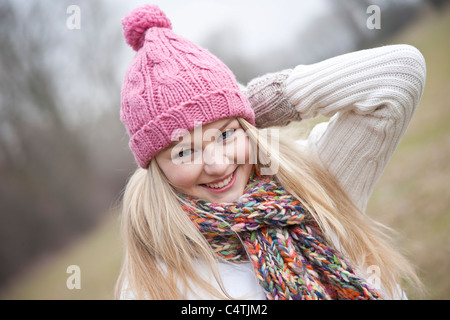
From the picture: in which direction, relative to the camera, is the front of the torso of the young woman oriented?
toward the camera

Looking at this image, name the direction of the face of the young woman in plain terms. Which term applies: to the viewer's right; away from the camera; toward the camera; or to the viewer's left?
toward the camera
